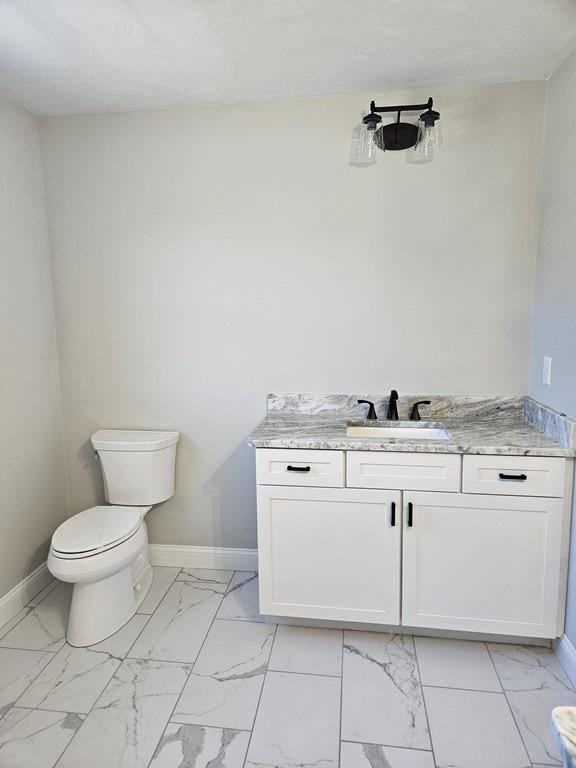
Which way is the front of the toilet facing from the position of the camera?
facing the viewer and to the left of the viewer

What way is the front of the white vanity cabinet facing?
toward the camera

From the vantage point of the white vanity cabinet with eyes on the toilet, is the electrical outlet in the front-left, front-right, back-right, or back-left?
back-right

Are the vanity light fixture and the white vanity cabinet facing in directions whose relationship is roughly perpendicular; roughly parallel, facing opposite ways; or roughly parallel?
roughly parallel

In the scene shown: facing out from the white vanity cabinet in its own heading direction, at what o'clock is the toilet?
The toilet is roughly at 3 o'clock from the white vanity cabinet.

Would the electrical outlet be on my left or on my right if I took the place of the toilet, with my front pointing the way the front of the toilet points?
on my left

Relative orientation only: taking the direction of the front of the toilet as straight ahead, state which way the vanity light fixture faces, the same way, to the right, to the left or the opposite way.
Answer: the same way

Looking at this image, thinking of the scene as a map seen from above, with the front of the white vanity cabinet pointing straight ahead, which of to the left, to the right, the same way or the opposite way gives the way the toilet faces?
the same way

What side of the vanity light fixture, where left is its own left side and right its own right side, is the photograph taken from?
front

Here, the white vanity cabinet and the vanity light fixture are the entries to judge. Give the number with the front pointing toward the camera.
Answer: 2
